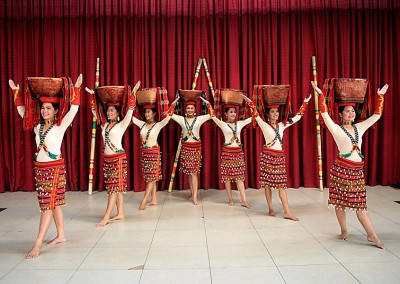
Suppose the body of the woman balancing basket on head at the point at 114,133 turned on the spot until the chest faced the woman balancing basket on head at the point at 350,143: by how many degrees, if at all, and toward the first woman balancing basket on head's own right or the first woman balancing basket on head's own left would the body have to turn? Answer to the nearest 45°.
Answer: approximately 90° to the first woman balancing basket on head's own left

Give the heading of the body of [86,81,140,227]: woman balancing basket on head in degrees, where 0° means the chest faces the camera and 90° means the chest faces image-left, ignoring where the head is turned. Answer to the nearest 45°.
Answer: approximately 45°

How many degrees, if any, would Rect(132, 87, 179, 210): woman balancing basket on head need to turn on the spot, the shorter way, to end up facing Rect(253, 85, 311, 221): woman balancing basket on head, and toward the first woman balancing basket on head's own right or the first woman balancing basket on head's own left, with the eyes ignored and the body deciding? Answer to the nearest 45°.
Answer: approximately 90° to the first woman balancing basket on head's own left

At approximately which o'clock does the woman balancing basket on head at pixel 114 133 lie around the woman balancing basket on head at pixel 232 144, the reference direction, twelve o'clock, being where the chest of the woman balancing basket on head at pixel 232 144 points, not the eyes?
the woman balancing basket on head at pixel 114 133 is roughly at 2 o'clock from the woman balancing basket on head at pixel 232 144.

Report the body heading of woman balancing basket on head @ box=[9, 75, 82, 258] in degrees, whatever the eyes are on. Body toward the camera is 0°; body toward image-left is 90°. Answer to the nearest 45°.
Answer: approximately 45°

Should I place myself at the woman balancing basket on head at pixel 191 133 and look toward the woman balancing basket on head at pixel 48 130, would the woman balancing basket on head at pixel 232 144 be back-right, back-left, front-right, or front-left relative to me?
back-left

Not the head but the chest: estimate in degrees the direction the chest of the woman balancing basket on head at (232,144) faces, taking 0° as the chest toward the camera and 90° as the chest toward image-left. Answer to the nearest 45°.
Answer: approximately 0°

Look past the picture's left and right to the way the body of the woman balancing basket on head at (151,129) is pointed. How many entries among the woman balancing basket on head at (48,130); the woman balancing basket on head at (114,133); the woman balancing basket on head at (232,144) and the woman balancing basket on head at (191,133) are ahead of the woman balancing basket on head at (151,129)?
2

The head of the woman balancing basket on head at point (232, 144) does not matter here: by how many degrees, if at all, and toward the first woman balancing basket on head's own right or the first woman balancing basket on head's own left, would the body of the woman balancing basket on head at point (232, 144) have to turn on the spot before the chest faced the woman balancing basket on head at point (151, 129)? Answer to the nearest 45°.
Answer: approximately 90° to the first woman balancing basket on head's own right

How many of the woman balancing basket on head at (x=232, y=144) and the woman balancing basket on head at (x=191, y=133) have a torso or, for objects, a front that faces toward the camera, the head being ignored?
2
